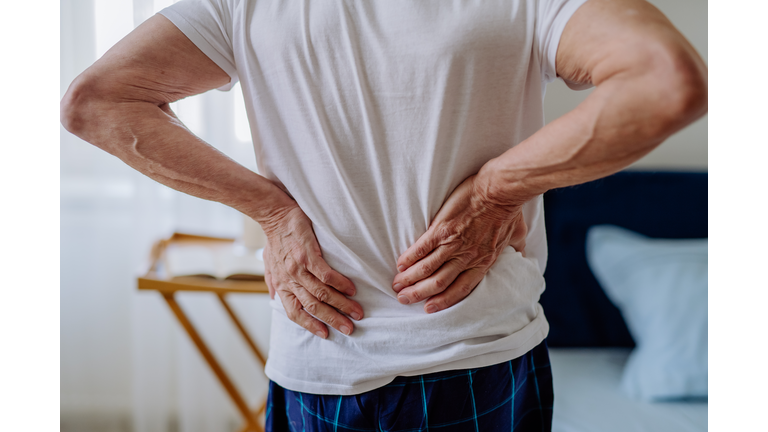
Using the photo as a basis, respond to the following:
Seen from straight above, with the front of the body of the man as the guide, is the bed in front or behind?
in front

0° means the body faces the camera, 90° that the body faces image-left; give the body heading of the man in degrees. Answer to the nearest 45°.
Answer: approximately 180°

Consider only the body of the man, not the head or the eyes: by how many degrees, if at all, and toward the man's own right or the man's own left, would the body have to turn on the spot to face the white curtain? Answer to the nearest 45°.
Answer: approximately 45° to the man's own left

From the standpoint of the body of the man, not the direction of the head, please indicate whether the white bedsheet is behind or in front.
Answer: in front

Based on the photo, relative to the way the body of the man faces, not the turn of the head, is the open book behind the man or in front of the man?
in front
